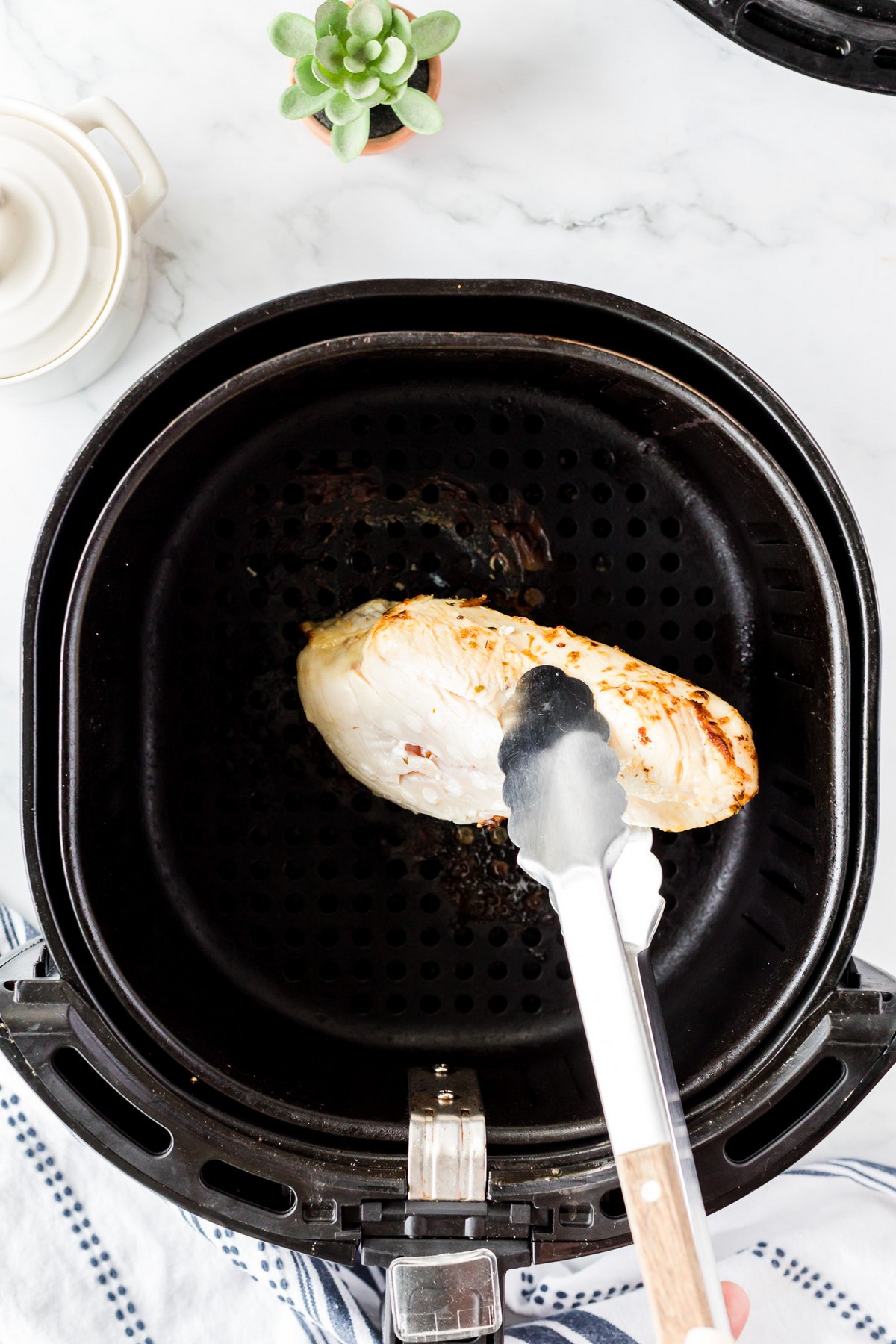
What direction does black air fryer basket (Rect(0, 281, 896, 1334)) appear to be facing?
toward the camera
